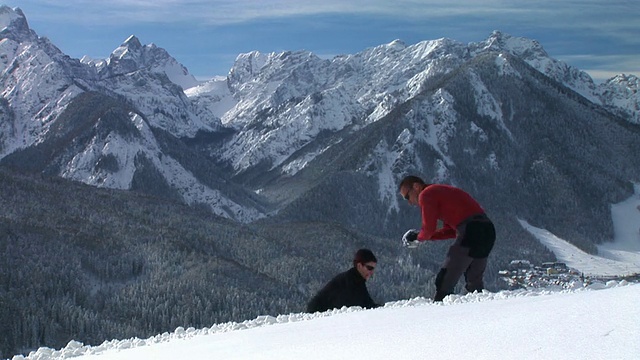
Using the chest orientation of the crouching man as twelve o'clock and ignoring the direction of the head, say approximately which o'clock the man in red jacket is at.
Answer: The man in red jacket is roughly at 1 o'clock from the crouching man.

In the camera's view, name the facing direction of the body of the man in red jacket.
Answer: to the viewer's left

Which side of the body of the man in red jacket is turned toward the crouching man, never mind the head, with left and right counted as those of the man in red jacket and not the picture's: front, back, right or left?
front

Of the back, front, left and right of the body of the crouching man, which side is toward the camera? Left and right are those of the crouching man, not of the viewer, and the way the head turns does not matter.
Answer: right

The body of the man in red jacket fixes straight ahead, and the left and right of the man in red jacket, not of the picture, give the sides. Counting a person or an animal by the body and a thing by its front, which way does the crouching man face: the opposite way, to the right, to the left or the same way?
the opposite way

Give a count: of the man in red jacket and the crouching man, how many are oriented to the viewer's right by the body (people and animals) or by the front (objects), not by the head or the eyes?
1

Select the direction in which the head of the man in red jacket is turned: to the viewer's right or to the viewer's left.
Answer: to the viewer's left
